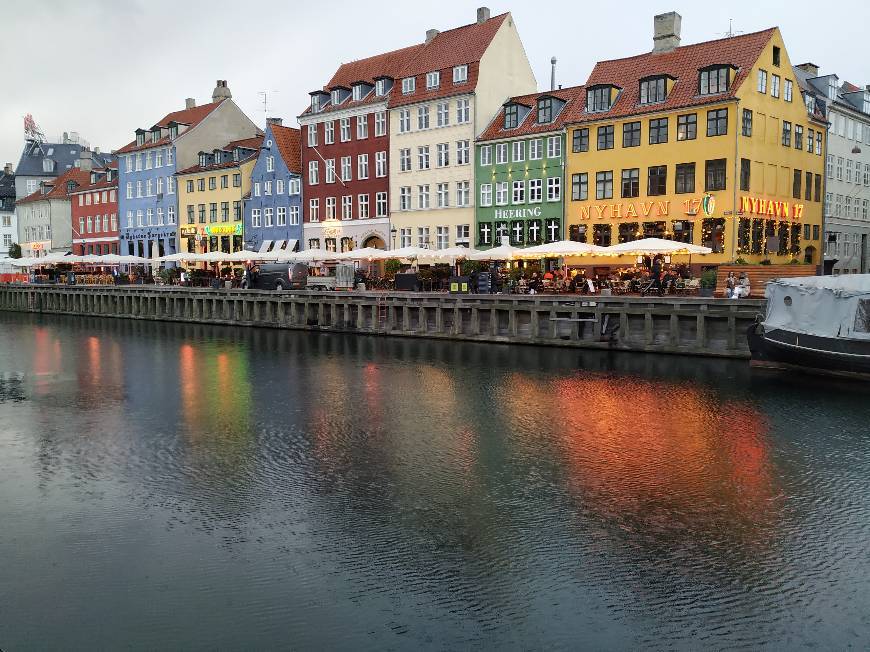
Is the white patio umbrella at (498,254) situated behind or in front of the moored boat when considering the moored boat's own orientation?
in front

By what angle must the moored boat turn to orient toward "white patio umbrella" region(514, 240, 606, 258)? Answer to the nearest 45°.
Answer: approximately 45° to its right

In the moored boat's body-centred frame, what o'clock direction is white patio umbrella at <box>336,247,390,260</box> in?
The white patio umbrella is roughly at 1 o'clock from the moored boat.

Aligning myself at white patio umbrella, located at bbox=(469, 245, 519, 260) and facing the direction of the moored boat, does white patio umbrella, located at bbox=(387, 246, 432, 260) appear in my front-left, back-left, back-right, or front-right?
back-right

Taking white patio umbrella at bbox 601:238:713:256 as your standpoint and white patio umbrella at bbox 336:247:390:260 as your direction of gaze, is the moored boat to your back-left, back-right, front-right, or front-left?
back-left

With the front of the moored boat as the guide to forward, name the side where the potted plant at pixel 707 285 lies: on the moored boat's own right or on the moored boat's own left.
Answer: on the moored boat's own right

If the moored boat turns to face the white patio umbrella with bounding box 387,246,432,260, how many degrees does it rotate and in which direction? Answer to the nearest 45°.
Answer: approximately 45° to its right

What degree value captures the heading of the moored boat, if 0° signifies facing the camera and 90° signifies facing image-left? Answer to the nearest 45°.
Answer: approximately 90°

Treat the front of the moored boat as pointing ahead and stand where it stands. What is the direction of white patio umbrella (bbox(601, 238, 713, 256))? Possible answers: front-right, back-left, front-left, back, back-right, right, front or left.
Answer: front-right
